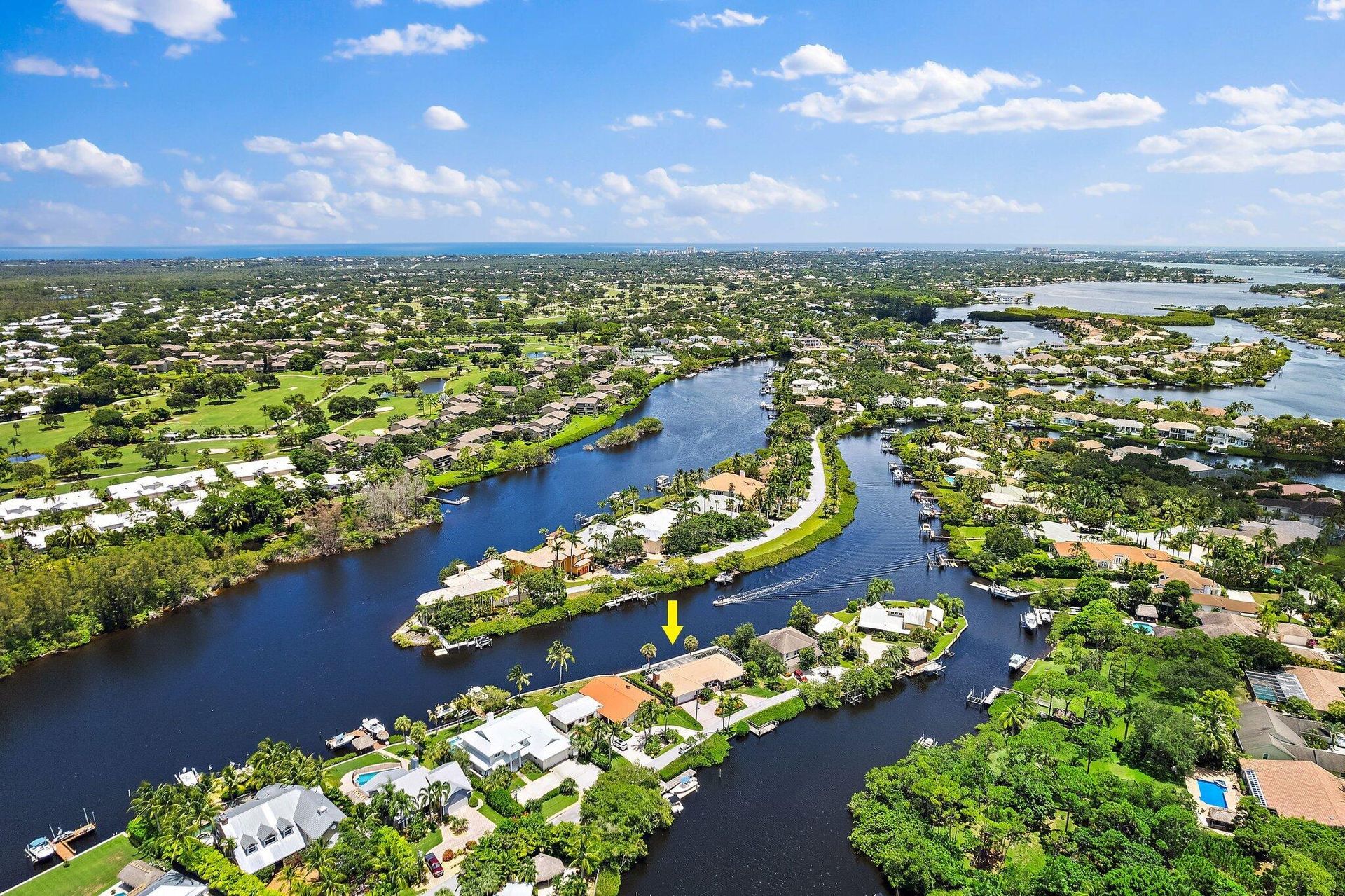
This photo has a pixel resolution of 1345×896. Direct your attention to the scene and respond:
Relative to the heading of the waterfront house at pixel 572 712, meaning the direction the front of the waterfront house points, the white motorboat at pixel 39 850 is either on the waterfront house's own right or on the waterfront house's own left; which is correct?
on the waterfront house's own right

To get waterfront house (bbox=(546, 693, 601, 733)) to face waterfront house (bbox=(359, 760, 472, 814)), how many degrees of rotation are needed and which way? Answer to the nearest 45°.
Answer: approximately 90° to its right

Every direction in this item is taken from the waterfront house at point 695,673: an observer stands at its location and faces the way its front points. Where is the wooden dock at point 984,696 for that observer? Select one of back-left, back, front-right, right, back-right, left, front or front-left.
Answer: front-left

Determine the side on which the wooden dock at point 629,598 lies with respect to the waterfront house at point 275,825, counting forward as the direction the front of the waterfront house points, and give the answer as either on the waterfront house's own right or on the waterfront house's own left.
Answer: on the waterfront house's own left

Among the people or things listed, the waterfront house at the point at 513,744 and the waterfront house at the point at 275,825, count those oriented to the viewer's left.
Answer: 0

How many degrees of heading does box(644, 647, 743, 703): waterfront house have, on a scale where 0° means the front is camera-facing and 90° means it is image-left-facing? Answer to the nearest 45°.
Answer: approximately 315°

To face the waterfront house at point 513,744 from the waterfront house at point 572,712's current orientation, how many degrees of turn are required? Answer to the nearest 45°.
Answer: approximately 90° to its right

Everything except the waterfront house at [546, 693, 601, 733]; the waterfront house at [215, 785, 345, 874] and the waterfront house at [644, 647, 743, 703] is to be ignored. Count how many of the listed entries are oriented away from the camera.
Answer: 0

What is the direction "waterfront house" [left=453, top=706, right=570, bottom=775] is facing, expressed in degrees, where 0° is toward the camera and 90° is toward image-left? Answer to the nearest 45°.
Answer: approximately 315°

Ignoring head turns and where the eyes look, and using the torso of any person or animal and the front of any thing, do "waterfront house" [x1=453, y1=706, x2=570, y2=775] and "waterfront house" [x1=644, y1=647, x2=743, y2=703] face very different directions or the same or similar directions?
same or similar directions

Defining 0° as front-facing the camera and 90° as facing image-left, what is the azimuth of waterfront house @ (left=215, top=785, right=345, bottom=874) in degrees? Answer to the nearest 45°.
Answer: approximately 315°

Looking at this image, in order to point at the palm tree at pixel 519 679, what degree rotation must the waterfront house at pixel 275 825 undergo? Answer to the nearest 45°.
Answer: approximately 90° to its left

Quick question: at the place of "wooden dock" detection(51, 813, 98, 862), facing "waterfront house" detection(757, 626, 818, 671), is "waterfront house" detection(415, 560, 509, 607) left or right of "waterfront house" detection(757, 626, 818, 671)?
left
